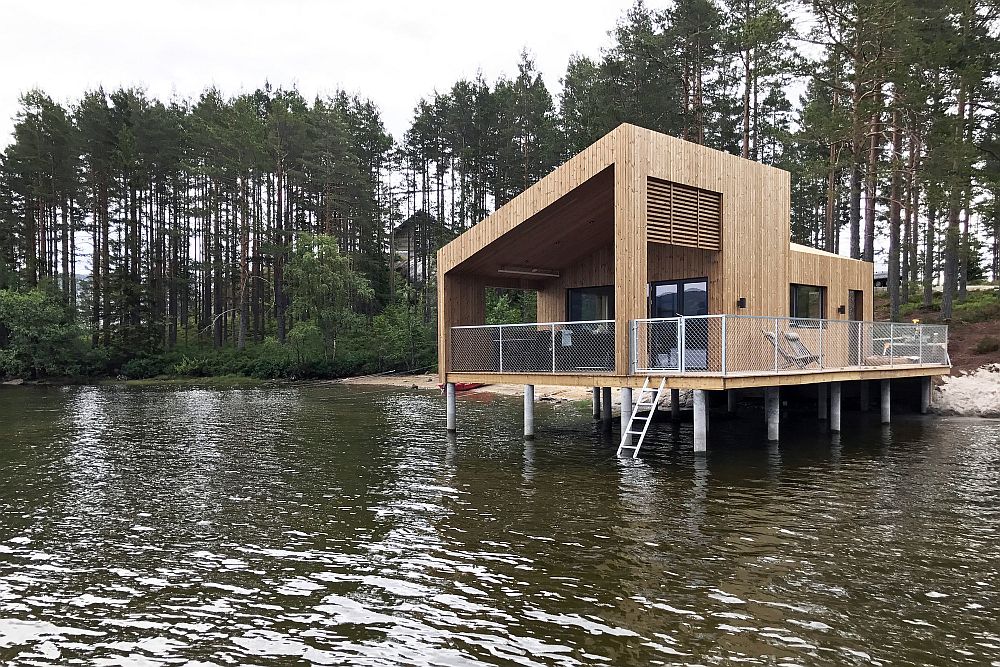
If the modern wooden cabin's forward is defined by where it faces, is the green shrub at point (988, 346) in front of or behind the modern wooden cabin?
behind

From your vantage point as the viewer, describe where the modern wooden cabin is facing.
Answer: facing the viewer and to the left of the viewer

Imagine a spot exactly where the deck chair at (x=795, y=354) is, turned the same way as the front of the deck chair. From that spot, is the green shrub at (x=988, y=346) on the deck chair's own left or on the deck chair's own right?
on the deck chair's own left
